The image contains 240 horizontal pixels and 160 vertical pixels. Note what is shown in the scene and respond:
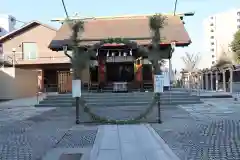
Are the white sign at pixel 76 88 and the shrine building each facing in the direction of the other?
no

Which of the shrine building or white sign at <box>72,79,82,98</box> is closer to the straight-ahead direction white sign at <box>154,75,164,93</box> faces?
the white sign at <box>72,79,82,98</box>

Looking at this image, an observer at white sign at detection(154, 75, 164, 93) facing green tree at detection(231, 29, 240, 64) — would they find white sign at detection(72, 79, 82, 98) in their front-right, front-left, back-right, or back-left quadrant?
back-left

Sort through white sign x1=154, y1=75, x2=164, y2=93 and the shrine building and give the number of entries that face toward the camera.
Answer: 2

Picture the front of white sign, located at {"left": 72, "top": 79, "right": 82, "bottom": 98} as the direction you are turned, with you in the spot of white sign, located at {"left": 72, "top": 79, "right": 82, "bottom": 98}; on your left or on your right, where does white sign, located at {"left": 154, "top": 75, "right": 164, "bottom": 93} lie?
on your left

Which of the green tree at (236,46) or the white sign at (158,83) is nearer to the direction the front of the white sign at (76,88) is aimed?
the white sign at (158,83)

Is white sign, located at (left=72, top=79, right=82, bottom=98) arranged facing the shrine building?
no

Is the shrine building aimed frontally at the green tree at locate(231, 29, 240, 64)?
no

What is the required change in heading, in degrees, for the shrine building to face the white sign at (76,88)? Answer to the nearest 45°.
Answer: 0° — it already faces it

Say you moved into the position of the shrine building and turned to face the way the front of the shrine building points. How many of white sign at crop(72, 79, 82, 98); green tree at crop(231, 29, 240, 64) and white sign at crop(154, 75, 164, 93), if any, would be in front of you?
2

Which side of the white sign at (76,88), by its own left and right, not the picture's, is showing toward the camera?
front

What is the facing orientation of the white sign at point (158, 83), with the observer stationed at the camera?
facing the viewer

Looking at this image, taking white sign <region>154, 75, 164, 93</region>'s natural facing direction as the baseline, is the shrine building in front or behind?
behind

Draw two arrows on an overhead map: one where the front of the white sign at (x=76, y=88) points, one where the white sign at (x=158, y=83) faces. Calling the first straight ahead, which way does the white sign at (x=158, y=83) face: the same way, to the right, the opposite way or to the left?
the same way

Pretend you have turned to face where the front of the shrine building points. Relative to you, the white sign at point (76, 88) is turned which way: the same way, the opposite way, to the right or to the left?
the same way

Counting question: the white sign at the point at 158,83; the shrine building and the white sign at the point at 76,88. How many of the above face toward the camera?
3

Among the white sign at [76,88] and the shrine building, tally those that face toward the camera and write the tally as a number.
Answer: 2

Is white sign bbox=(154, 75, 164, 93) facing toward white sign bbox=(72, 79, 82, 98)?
no

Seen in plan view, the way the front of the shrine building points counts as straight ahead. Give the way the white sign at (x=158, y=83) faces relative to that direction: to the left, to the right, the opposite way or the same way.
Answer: the same way
